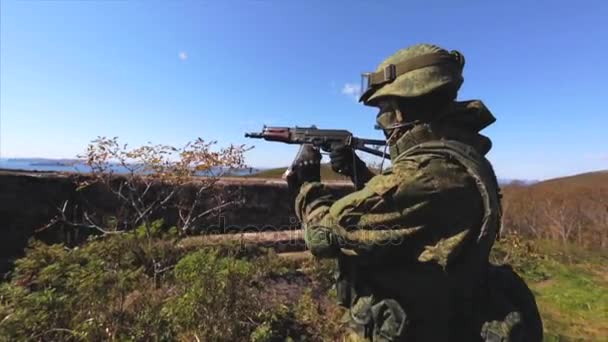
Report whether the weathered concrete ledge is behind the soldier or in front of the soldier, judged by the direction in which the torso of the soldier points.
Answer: in front

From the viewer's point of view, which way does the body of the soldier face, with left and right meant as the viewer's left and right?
facing to the left of the viewer

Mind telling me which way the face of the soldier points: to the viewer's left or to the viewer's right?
to the viewer's left

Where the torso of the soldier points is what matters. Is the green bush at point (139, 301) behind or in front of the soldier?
in front
